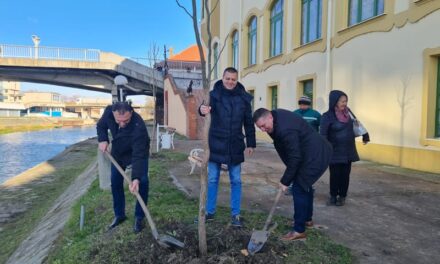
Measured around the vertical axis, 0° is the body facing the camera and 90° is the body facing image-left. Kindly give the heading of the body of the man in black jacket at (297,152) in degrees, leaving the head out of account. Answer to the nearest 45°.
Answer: approximately 90°

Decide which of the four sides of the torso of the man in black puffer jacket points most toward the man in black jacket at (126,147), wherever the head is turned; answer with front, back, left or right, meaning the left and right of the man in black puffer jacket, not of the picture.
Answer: right

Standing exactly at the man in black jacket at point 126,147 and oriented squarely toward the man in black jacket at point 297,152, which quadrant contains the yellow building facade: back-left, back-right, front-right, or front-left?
front-left

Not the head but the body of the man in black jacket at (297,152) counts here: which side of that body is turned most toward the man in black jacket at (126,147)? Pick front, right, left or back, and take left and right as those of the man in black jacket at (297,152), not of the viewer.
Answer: front

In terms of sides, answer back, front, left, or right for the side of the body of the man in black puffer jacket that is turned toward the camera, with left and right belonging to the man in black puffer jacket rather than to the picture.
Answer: front

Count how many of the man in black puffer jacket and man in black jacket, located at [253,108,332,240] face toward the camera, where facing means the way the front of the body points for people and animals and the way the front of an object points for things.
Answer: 1

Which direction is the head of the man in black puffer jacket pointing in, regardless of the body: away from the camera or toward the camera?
toward the camera

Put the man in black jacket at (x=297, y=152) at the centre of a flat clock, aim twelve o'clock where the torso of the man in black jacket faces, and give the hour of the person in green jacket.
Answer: The person in green jacket is roughly at 3 o'clock from the man in black jacket.

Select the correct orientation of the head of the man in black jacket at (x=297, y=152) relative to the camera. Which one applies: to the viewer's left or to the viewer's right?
to the viewer's left

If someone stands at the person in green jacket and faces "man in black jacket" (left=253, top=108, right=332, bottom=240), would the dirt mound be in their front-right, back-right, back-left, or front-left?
front-right

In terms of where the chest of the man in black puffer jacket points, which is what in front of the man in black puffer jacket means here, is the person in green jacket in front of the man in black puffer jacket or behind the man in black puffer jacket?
behind

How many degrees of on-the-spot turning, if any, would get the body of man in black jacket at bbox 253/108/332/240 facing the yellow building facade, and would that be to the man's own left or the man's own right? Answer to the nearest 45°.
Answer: approximately 90° to the man's own right

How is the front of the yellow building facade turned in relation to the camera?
facing the viewer and to the left of the viewer

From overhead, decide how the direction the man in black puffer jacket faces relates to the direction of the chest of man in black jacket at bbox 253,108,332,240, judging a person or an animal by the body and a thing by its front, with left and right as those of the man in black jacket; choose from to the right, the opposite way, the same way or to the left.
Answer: to the left

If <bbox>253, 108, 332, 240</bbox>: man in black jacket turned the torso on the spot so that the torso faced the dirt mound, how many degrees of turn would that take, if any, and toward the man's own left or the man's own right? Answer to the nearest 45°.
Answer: approximately 45° to the man's own left

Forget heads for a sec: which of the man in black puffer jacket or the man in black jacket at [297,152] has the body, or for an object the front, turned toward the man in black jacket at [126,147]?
the man in black jacket at [297,152]

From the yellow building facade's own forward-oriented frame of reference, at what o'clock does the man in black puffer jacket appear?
The man in black puffer jacket is roughly at 11 o'clock from the yellow building facade.

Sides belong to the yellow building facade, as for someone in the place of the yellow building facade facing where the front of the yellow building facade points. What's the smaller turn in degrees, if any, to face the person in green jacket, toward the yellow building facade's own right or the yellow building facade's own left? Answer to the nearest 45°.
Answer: approximately 45° to the yellow building facade's own left
